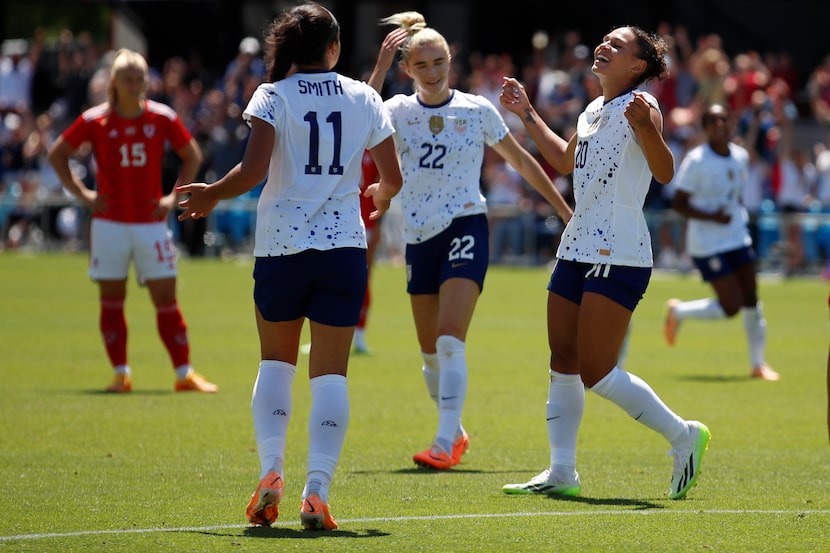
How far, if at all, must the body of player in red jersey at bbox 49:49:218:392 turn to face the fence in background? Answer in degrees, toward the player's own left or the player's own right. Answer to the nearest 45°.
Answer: approximately 135° to the player's own left

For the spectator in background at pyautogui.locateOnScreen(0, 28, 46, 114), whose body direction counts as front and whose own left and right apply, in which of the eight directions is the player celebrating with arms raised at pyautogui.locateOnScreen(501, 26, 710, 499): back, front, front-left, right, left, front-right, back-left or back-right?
front

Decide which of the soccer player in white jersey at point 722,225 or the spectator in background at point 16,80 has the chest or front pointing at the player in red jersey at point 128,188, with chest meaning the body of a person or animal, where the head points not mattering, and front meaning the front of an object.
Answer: the spectator in background

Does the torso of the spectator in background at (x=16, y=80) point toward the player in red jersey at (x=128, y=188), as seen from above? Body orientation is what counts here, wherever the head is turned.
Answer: yes

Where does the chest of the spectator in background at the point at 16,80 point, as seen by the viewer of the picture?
toward the camera

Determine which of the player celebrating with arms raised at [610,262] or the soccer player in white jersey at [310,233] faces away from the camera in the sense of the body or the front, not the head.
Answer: the soccer player in white jersey

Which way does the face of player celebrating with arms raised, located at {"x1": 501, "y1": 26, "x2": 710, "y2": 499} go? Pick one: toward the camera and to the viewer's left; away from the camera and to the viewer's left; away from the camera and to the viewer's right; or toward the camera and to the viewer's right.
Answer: toward the camera and to the viewer's left

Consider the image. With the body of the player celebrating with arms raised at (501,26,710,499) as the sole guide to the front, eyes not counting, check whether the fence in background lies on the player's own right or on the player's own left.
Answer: on the player's own right

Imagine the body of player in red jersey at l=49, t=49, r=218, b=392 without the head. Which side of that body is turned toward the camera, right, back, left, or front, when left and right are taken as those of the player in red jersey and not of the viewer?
front

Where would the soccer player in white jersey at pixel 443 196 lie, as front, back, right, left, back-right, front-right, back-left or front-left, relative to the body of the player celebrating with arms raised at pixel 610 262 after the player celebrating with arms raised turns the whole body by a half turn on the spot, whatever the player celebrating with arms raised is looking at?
left

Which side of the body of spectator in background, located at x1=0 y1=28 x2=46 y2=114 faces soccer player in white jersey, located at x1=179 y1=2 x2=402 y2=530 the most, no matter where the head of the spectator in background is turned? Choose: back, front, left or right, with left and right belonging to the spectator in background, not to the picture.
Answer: front

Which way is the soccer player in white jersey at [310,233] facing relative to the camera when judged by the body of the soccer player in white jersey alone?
away from the camera

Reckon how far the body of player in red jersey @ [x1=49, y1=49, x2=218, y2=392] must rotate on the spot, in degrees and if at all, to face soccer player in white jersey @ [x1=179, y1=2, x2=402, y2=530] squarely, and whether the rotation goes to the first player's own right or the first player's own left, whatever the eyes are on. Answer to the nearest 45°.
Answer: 0° — they already face them

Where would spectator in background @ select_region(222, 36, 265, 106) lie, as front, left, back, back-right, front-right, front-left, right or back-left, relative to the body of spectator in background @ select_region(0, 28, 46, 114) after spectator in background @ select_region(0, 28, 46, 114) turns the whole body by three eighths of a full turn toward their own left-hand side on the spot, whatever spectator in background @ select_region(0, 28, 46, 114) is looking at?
right

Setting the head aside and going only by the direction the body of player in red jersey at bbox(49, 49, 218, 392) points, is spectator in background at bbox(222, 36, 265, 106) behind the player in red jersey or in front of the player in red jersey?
behind

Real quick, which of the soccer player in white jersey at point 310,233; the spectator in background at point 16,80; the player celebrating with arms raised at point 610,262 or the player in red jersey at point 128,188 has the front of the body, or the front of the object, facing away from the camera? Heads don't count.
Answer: the soccer player in white jersey

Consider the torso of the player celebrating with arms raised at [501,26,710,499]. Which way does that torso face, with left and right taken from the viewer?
facing the viewer and to the left of the viewer
